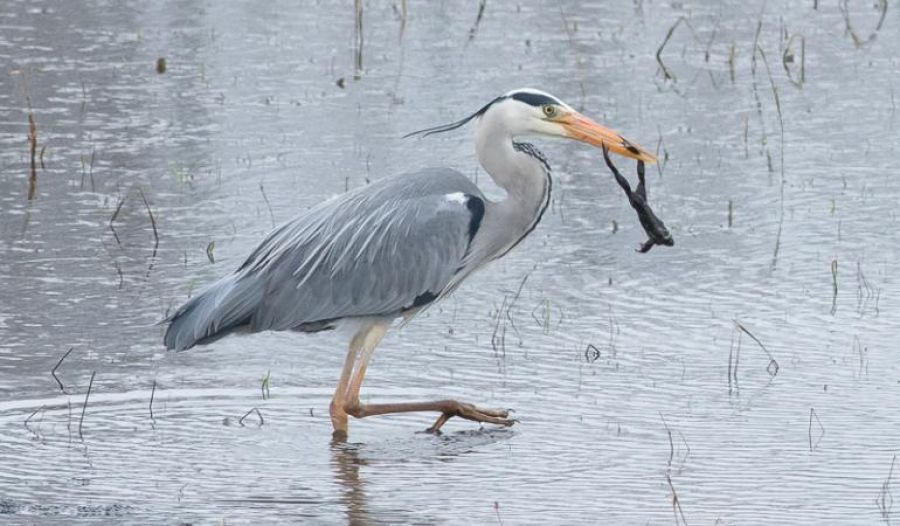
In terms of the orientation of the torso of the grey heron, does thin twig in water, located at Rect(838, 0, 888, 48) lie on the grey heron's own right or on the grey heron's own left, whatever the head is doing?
on the grey heron's own left

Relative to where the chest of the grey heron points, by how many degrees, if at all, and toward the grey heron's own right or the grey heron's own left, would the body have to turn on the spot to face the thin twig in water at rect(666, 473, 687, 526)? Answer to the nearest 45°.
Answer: approximately 45° to the grey heron's own right

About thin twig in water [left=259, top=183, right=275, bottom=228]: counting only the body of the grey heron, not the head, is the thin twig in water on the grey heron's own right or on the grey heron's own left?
on the grey heron's own left

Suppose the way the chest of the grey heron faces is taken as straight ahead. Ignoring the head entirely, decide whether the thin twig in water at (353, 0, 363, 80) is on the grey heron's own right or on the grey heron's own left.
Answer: on the grey heron's own left

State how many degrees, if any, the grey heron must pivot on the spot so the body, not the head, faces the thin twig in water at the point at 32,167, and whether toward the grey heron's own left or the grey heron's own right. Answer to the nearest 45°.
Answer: approximately 135° to the grey heron's own left

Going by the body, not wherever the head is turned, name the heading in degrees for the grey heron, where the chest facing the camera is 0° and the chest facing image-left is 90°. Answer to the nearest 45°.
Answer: approximately 270°

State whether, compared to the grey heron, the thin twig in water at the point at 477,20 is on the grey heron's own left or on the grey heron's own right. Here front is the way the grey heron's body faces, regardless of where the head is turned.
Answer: on the grey heron's own left

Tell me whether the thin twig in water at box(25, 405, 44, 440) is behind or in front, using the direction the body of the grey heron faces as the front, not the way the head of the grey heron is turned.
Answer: behind
